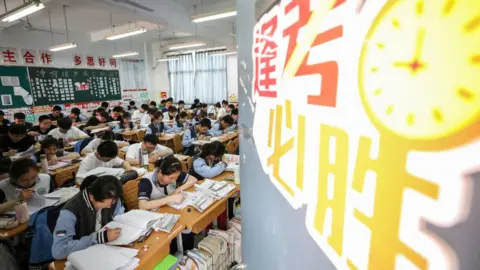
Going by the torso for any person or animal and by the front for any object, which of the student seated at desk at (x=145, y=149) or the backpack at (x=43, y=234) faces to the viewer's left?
the backpack

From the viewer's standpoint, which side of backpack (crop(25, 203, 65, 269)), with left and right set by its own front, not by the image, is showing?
left

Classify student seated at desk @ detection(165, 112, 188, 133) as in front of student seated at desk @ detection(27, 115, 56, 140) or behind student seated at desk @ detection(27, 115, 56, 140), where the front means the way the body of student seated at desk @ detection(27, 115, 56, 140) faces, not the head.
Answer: in front

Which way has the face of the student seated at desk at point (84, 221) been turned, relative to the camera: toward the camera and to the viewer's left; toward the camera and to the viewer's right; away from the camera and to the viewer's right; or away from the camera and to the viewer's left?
toward the camera and to the viewer's right

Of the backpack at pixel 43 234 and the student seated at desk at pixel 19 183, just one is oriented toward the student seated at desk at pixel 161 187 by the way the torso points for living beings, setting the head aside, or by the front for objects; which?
the student seated at desk at pixel 19 183

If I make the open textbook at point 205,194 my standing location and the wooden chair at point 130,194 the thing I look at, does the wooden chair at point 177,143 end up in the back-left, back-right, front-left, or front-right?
front-right

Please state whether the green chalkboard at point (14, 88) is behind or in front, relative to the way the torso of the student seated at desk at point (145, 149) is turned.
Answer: behind

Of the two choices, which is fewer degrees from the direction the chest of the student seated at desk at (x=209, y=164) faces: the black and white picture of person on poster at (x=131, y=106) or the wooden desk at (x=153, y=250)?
the wooden desk

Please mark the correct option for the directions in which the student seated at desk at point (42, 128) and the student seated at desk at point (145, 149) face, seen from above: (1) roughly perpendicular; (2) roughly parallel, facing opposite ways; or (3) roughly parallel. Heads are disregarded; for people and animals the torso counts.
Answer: roughly parallel

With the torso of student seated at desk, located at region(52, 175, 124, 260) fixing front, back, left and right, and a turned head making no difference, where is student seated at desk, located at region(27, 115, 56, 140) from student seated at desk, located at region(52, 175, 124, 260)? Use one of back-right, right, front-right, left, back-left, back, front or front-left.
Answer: back-left

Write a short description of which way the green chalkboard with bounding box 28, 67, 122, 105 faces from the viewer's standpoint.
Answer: facing the viewer and to the right of the viewer

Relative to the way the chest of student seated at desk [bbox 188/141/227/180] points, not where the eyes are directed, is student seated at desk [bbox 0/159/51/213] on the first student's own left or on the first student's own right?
on the first student's own right
